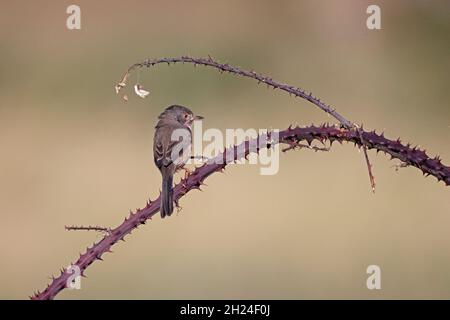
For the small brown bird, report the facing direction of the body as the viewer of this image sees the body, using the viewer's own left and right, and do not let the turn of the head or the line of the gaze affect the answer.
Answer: facing away from the viewer and to the right of the viewer
